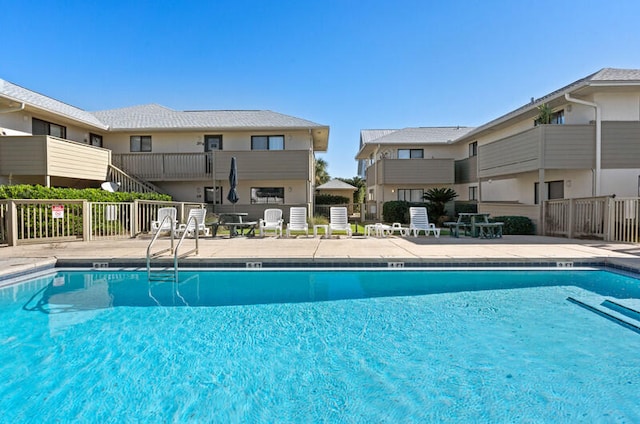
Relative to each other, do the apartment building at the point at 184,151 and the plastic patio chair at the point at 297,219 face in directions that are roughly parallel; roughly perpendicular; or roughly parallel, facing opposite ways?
roughly parallel

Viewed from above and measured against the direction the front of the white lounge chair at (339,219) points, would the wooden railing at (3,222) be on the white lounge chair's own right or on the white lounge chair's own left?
on the white lounge chair's own right

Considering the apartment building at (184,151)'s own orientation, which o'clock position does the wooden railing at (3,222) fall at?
The wooden railing is roughly at 1 o'clock from the apartment building.

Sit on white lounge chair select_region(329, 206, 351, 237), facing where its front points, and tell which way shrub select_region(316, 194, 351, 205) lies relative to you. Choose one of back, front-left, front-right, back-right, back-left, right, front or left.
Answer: back

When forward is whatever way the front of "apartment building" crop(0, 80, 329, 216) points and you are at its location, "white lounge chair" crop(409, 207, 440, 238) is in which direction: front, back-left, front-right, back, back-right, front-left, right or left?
front-left

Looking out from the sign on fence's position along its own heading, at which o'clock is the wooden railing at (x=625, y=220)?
The wooden railing is roughly at 10 o'clock from the sign on fence.

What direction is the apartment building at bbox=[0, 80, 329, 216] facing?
toward the camera

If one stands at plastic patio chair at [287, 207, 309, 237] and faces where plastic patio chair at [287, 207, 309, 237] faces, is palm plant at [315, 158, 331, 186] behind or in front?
behind

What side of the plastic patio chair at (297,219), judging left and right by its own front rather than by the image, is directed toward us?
front

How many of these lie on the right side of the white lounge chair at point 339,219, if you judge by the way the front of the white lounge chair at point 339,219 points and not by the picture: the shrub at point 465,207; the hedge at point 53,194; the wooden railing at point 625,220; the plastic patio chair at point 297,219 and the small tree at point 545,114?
2

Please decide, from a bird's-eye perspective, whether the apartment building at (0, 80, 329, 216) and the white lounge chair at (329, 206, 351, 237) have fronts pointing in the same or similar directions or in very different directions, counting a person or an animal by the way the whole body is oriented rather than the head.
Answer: same or similar directions

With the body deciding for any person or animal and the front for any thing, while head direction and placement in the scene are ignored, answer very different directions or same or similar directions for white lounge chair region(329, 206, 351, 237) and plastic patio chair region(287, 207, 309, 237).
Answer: same or similar directions

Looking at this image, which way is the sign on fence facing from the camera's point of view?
toward the camera

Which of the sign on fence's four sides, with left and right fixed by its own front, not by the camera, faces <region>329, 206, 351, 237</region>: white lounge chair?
left

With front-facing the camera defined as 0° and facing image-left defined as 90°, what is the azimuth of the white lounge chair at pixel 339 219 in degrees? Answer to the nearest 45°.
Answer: approximately 0°

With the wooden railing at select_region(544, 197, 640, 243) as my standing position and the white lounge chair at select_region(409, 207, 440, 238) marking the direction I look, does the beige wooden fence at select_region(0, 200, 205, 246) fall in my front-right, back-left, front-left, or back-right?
front-left
